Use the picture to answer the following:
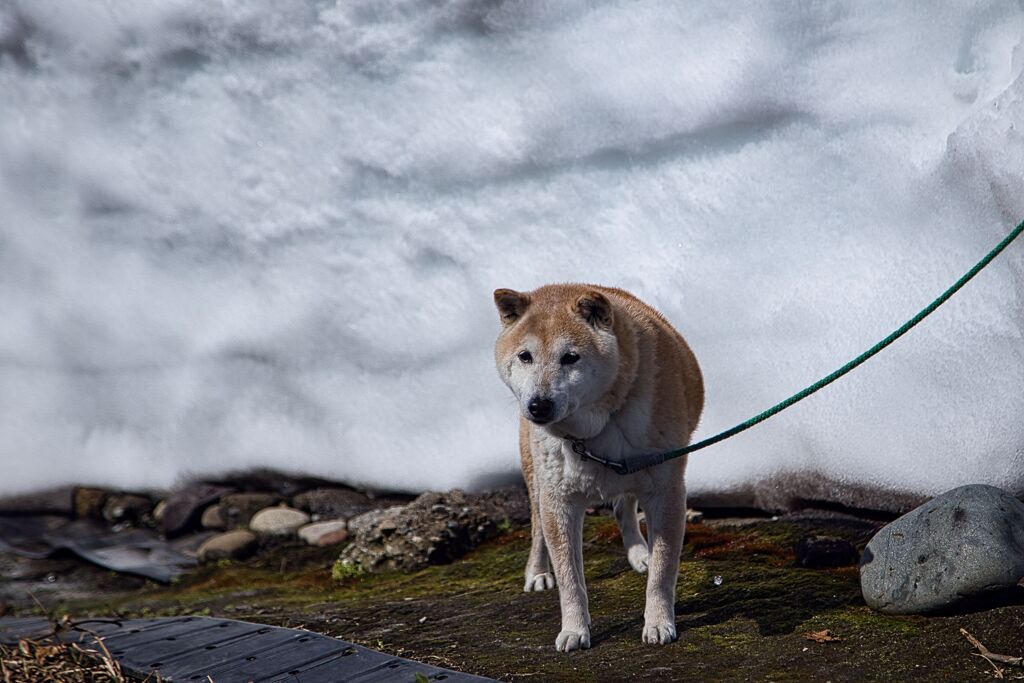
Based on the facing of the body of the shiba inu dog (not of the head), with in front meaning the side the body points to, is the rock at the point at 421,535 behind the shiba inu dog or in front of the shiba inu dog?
behind

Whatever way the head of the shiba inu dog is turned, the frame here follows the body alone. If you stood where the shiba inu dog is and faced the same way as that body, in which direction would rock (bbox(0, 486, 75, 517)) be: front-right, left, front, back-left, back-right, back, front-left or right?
back-right

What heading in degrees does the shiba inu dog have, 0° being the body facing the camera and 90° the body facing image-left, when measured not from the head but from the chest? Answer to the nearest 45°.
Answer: approximately 0°

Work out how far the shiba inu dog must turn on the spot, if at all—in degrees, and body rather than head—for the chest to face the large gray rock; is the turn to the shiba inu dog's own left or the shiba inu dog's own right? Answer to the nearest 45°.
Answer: approximately 90° to the shiba inu dog's own left
